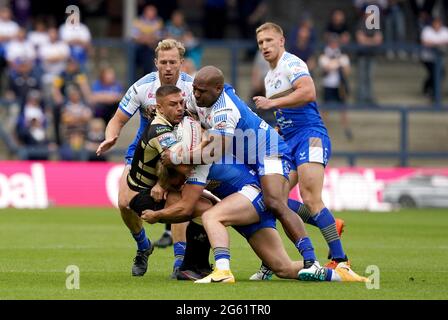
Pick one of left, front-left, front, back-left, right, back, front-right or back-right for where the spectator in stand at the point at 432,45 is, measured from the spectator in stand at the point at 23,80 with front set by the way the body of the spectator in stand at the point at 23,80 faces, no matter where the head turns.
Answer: left

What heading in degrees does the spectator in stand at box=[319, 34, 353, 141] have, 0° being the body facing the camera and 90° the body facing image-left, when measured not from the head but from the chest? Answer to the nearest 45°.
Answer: approximately 0°

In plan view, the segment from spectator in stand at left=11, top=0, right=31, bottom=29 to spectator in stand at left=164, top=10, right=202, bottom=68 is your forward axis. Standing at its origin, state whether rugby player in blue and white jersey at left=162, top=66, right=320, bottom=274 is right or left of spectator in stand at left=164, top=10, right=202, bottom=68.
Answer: right

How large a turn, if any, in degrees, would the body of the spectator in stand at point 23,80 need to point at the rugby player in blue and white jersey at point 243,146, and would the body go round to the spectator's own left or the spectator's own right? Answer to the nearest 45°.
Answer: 0° — they already face them

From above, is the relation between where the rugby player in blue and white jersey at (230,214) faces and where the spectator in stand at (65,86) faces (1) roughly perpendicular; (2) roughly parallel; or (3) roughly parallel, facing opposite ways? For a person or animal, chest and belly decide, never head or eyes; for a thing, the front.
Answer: roughly perpendicular

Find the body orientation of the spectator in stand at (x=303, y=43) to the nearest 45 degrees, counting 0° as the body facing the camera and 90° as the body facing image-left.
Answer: approximately 0°

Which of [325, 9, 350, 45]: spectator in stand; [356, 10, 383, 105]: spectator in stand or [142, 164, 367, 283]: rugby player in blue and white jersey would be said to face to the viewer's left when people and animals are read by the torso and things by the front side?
the rugby player in blue and white jersey

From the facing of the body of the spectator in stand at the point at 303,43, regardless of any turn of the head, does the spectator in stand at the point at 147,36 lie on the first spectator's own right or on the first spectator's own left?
on the first spectator's own right

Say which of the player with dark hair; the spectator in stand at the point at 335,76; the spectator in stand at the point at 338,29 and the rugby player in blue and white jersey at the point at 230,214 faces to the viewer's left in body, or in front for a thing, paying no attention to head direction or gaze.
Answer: the rugby player in blue and white jersey

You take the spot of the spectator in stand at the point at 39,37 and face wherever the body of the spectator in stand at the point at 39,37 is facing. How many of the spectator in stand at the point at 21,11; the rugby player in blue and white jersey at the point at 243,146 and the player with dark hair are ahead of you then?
2

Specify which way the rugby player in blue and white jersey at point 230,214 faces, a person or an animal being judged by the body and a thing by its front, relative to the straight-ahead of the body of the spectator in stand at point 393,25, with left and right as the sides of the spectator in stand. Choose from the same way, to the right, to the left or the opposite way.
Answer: to the right
